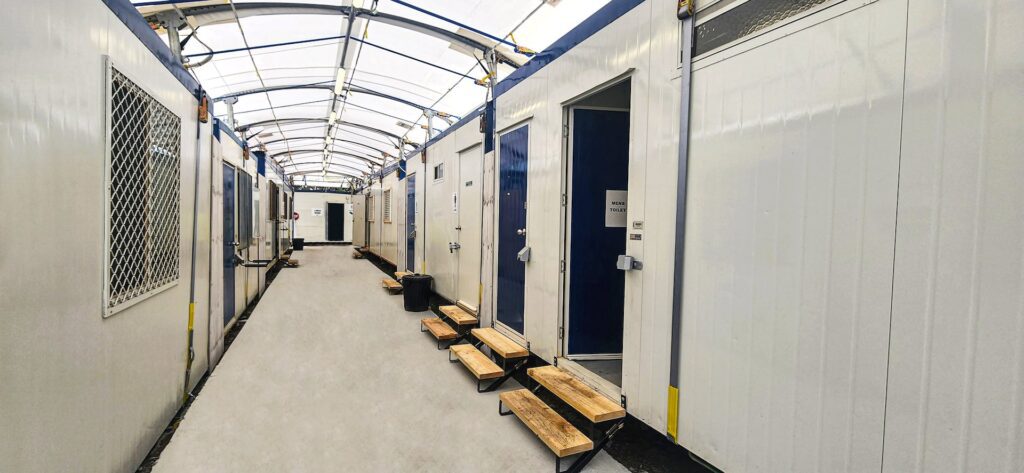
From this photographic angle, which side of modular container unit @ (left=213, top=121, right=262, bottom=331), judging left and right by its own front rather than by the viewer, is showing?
right

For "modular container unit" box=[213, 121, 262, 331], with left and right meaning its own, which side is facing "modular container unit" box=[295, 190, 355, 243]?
left

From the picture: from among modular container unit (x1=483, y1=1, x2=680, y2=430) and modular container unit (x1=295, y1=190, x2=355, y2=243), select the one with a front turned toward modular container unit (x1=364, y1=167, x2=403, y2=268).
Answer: modular container unit (x1=295, y1=190, x2=355, y2=243)

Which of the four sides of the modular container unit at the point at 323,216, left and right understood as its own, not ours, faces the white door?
front

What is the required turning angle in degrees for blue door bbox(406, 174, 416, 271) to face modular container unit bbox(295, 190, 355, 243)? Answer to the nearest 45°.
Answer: approximately 90° to its right

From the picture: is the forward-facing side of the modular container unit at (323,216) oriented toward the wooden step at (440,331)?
yes

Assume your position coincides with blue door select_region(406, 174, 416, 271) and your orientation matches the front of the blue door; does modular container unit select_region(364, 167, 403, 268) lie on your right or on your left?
on your right

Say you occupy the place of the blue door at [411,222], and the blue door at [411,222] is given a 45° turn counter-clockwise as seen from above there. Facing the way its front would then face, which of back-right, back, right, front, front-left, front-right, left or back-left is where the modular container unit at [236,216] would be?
front

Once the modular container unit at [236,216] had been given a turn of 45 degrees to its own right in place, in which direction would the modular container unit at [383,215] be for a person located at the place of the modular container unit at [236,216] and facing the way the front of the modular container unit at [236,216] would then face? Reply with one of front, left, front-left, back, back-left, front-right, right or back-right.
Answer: left

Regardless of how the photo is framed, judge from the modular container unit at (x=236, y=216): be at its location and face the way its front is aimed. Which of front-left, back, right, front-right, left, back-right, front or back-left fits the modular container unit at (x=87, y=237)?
right

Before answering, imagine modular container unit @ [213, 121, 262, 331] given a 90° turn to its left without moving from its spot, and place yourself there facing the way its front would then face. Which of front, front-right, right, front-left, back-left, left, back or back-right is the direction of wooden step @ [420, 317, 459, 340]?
back-right

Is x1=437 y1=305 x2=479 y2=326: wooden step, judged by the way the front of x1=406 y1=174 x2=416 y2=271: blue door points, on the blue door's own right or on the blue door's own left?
on the blue door's own left

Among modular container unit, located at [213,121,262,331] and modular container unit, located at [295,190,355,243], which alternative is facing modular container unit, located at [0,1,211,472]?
modular container unit, located at [295,190,355,243]

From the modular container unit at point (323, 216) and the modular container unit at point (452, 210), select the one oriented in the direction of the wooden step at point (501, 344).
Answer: the modular container unit at point (323, 216)

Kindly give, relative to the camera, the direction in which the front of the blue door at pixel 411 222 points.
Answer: facing to the left of the viewer

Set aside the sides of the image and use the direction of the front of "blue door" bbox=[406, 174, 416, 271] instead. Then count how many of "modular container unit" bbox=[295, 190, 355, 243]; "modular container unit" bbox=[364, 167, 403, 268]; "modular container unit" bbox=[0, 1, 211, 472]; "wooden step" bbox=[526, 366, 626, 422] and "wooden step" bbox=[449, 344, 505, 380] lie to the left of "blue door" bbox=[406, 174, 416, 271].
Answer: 3

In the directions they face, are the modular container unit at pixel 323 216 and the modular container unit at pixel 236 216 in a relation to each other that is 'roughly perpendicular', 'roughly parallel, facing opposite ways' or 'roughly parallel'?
roughly perpendicular

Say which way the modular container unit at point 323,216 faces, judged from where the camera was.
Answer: facing the viewer

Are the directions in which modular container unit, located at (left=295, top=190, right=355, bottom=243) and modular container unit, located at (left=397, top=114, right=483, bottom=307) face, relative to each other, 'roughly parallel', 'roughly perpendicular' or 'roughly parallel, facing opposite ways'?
roughly perpendicular

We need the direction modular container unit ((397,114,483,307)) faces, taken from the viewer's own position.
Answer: facing to the left of the viewer
